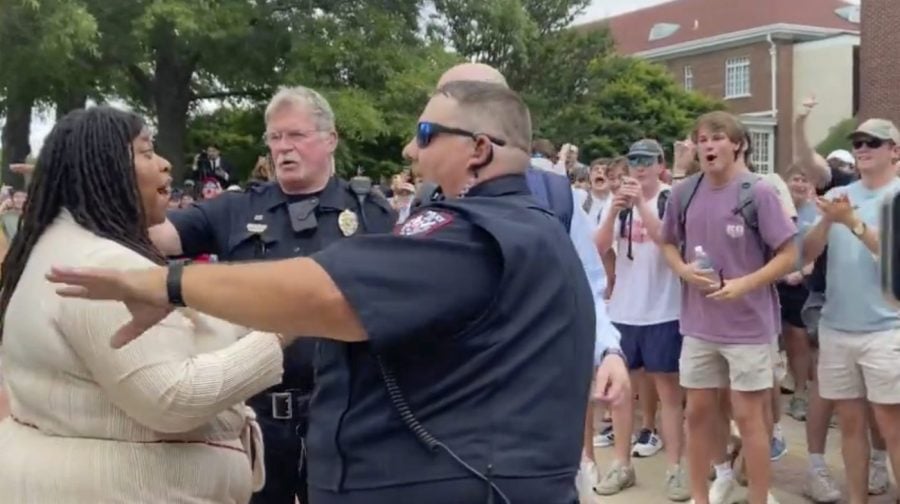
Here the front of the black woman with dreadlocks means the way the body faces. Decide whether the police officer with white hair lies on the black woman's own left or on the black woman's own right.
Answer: on the black woman's own left

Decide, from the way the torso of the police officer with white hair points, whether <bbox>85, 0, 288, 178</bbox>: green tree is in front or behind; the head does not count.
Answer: behind

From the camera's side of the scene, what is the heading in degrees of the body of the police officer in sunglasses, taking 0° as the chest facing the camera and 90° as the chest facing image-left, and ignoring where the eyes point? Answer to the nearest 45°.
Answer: approximately 90°

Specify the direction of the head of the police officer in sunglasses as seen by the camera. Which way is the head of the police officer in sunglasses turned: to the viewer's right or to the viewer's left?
to the viewer's left

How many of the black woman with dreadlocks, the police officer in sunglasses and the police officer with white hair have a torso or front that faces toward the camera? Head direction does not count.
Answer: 1

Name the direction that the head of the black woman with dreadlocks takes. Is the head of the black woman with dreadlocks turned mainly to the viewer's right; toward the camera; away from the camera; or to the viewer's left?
to the viewer's right

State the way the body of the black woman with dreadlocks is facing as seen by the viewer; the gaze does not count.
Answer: to the viewer's right

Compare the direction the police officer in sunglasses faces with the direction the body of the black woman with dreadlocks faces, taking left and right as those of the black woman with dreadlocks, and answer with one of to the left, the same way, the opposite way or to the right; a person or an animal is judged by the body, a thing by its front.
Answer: the opposite way

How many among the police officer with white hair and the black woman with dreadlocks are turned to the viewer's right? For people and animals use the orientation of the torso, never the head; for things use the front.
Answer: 1

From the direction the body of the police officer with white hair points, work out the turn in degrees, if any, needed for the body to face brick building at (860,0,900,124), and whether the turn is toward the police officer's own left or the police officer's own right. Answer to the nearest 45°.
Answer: approximately 135° to the police officer's own left

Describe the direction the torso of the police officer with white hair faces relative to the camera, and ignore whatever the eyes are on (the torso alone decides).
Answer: toward the camera

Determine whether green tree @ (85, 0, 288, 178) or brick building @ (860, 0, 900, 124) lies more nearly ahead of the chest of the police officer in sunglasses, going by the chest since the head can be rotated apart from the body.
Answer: the green tree
